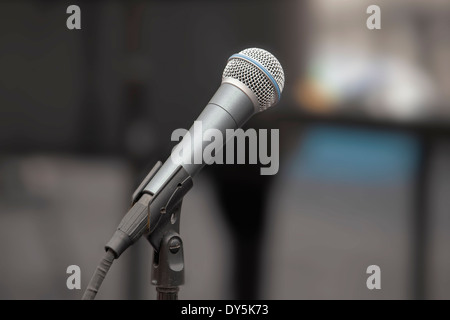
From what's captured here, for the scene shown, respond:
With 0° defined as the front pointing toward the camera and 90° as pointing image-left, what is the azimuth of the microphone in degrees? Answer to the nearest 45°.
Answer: approximately 270°
